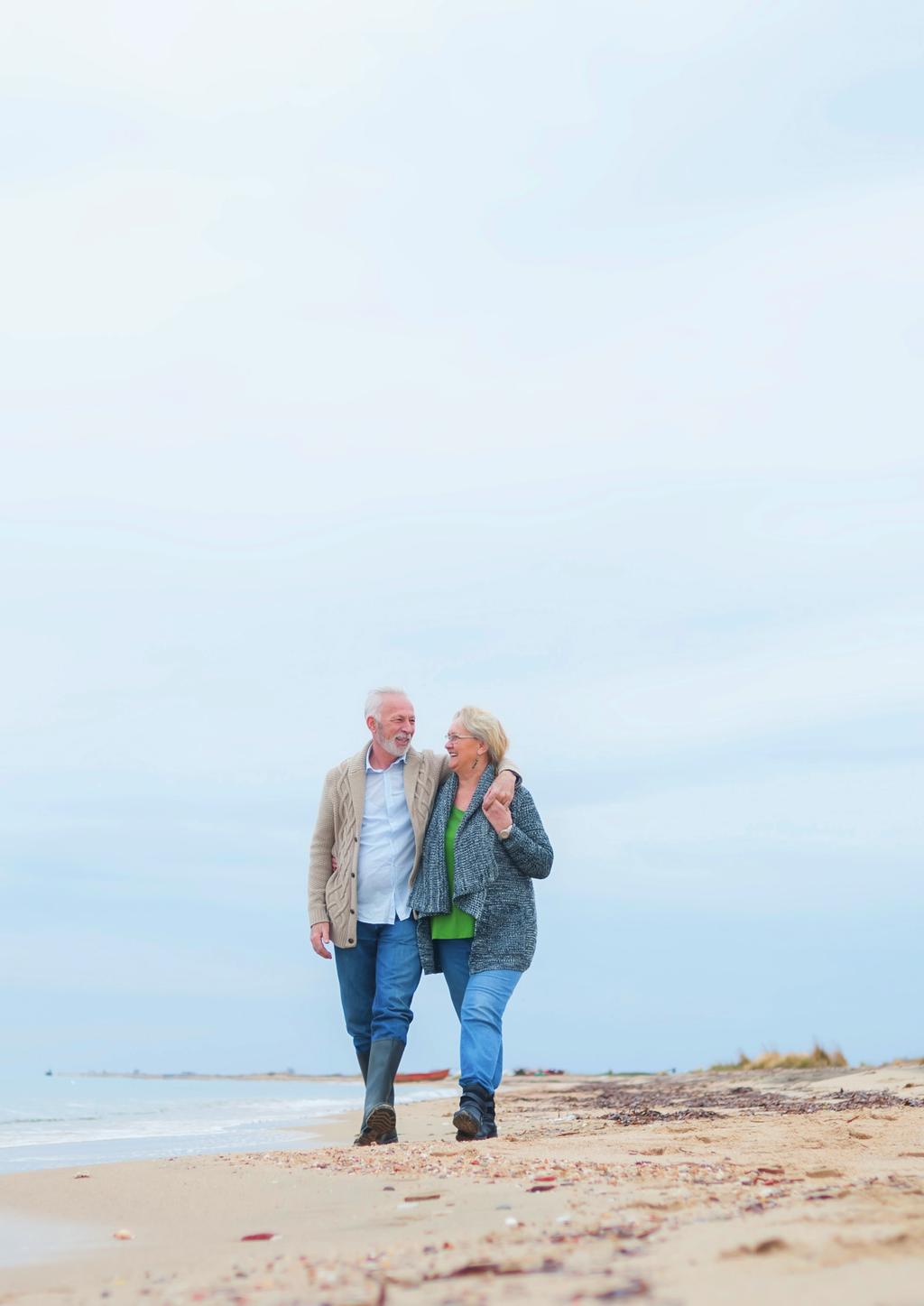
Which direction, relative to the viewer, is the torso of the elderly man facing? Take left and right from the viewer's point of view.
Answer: facing the viewer

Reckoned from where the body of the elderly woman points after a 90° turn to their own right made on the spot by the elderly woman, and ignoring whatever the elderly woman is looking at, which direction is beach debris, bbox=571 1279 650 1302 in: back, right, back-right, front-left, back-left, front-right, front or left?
back-left

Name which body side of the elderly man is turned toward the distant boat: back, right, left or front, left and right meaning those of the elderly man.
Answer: back

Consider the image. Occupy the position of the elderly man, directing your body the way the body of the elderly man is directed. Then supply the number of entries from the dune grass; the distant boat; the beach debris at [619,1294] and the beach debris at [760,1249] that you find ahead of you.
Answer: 2

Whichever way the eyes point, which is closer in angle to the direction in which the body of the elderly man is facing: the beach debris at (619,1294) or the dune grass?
the beach debris

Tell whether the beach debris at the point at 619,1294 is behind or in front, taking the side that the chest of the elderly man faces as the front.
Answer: in front

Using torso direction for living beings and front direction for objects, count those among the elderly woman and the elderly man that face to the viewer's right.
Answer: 0

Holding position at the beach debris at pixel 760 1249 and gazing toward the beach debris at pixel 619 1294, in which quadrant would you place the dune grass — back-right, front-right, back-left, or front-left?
back-right

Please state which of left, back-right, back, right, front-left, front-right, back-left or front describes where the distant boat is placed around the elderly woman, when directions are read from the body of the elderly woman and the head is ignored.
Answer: back-right

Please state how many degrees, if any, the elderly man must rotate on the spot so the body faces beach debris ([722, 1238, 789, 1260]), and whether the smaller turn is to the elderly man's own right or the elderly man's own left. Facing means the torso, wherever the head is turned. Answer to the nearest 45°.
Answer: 0° — they already face it

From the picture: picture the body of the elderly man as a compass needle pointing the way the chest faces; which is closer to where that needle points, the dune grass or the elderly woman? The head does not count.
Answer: the elderly woman

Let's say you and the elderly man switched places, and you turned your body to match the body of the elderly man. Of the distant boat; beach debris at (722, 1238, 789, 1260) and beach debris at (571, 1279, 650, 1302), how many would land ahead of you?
2

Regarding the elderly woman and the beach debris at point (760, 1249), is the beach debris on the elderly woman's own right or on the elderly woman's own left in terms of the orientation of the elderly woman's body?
on the elderly woman's own left

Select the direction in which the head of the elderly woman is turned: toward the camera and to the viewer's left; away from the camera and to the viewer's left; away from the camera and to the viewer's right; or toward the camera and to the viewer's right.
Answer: toward the camera and to the viewer's left

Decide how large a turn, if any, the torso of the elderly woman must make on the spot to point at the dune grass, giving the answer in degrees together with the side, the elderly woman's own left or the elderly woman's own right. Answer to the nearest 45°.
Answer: approximately 135° to the elderly woman's own right

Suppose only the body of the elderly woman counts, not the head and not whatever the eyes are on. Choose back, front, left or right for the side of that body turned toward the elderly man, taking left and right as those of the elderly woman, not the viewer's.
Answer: right
